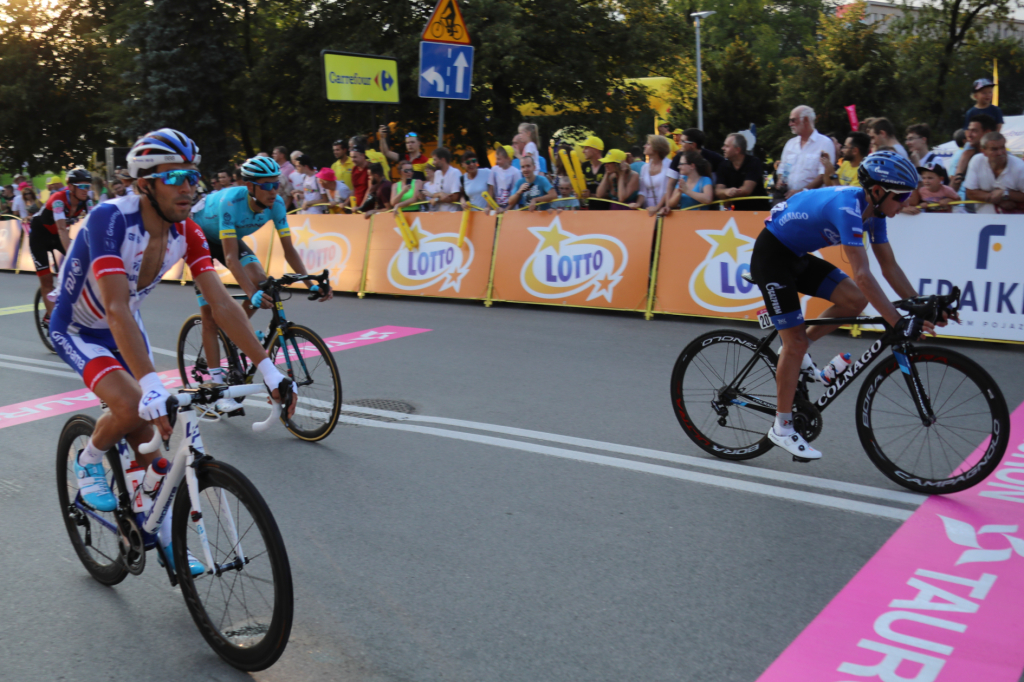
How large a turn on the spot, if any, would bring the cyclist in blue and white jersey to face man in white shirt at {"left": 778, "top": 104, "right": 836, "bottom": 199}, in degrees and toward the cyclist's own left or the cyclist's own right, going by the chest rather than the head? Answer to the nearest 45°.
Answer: approximately 90° to the cyclist's own left

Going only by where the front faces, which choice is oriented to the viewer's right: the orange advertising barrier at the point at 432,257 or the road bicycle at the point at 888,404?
the road bicycle

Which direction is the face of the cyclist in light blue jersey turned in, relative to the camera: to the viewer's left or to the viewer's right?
to the viewer's right

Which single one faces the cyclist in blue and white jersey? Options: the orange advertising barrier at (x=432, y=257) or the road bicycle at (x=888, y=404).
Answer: the orange advertising barrier

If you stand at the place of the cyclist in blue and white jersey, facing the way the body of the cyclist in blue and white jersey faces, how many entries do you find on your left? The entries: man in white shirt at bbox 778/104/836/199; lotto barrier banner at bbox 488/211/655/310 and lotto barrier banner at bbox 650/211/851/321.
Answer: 3

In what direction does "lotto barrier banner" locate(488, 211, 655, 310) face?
toward the camera

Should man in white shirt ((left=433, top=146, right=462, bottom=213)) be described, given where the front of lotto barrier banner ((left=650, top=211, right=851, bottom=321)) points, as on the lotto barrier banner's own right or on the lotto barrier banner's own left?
on the lotto barrier banner's own right

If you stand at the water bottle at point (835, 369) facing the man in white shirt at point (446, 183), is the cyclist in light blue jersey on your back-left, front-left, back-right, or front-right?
front-left

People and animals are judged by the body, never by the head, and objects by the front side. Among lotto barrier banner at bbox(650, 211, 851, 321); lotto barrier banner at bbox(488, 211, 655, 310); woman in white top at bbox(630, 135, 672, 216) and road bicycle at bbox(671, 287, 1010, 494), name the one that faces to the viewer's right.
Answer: the road bicycle

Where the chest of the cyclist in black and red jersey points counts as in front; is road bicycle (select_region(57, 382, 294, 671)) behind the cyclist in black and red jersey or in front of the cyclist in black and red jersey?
in front

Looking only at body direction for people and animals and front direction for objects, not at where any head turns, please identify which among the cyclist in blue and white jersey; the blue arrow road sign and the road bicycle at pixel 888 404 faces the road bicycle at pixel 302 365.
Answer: the blue arrow road sign

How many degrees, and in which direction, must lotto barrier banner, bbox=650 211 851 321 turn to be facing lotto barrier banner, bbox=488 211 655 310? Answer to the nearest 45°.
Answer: approximately 135° to its right
